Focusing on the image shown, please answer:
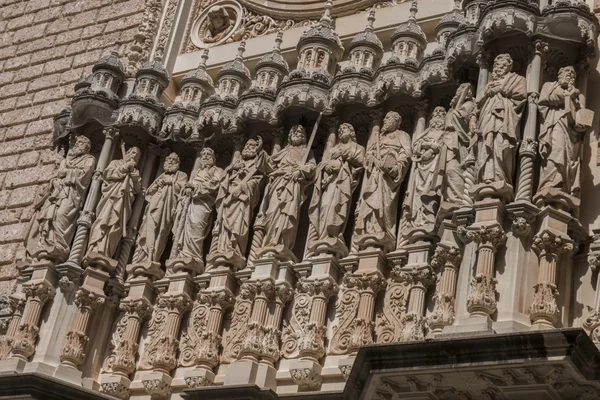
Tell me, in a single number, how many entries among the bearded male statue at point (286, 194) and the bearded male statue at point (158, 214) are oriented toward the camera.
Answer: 2

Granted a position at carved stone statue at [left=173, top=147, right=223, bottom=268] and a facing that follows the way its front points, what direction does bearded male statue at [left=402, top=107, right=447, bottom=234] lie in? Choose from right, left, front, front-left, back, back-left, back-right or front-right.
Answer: front-left

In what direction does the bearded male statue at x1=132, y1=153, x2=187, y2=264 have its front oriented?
toward the camera

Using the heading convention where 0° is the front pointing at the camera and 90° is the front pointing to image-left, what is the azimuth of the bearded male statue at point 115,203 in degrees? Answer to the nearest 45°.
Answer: approximately 315°

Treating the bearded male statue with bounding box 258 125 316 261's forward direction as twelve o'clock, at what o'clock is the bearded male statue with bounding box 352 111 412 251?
the bearded male statue with bounding box 352 111 412 251 is roughly at 10 o'clock from the bearded male statue with bounding box 258 125 316 261.

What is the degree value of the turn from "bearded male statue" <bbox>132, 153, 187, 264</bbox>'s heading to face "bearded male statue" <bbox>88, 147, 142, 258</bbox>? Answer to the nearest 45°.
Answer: approximately 90° to its right

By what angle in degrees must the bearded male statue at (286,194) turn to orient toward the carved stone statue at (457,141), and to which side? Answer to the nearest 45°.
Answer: approximately 45° to its left

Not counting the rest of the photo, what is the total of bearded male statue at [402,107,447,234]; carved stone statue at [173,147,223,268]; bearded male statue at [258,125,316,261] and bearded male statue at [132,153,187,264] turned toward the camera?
4

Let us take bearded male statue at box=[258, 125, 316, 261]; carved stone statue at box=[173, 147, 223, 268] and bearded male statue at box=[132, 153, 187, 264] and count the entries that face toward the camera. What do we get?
3

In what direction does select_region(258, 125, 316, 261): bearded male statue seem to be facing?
toward the camera

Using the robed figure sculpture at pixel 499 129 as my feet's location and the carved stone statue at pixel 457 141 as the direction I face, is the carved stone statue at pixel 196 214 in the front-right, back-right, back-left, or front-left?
front-left

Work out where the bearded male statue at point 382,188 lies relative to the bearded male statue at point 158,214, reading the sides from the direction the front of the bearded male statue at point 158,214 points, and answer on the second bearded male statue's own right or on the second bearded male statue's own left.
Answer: on the second bearded male statue's own left

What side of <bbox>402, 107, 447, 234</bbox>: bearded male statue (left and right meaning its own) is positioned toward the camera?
front

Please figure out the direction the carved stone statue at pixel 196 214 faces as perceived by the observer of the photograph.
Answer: facing the viewer
